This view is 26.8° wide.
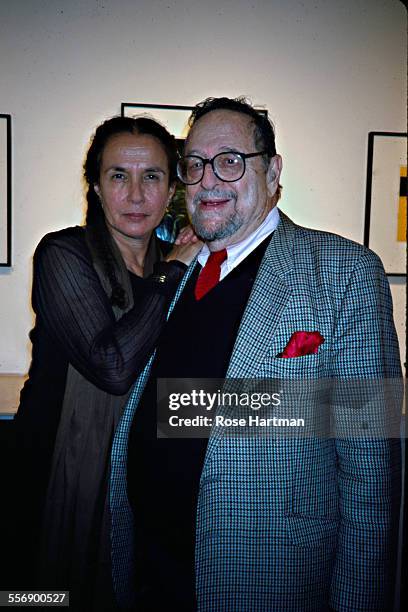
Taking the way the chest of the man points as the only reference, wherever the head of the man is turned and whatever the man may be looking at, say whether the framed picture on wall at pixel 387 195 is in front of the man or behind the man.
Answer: behind

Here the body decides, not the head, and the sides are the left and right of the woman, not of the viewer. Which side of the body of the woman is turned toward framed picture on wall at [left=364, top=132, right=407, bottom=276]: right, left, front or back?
left

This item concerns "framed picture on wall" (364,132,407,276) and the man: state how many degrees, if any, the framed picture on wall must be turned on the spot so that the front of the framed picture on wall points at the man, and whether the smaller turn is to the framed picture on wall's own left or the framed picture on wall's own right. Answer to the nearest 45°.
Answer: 0° — it already faces them

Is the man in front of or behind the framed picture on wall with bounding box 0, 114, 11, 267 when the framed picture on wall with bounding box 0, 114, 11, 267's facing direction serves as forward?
in front

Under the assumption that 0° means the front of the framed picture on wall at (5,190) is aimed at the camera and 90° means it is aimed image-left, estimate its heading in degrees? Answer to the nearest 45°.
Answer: approximately 0°

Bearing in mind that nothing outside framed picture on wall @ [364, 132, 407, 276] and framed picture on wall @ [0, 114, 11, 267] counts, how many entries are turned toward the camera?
2
